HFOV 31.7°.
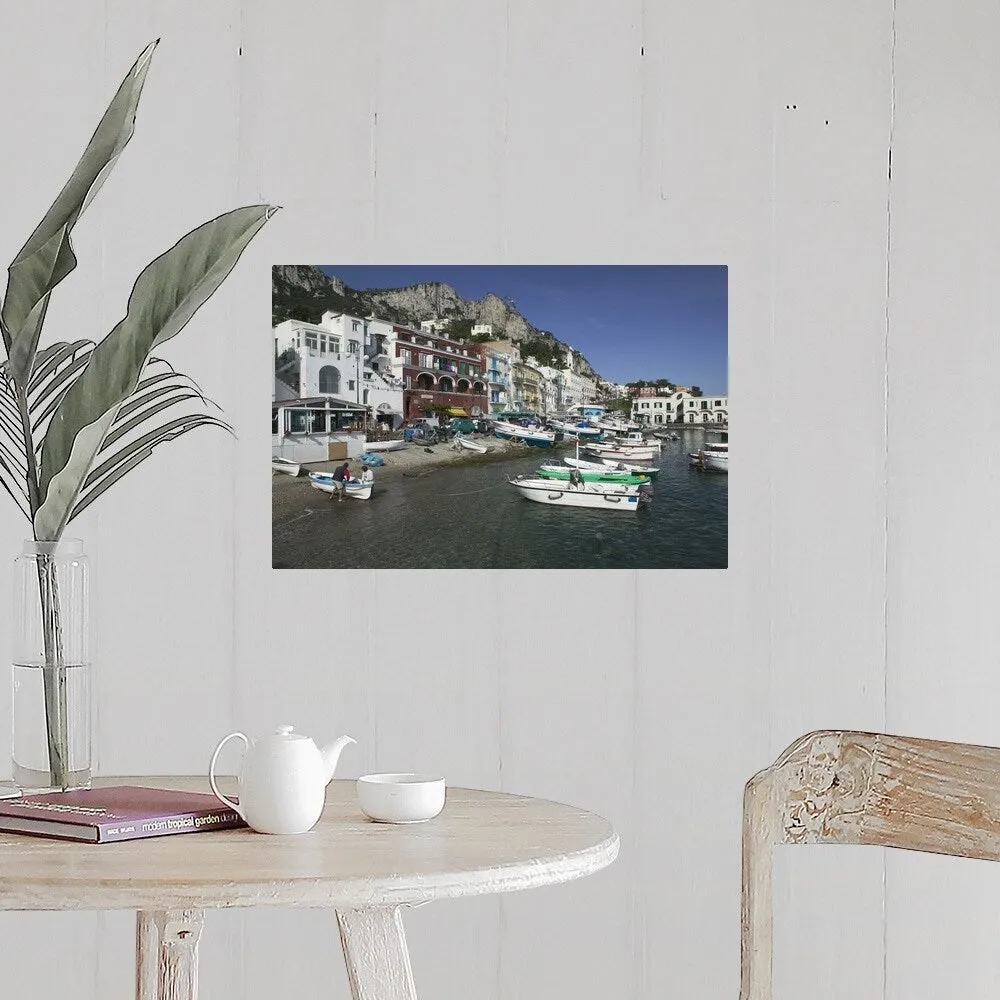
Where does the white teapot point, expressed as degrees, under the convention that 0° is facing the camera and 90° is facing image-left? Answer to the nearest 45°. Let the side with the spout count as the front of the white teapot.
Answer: approximately 270°

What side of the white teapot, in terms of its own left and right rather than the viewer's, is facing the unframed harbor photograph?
left

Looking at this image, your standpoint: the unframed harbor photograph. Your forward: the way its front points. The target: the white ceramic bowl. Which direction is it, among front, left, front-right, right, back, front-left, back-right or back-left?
front

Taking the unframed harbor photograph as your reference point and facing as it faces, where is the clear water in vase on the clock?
The clear water in vase is roughly at 1 o'clock from the unframed harbor photograph.

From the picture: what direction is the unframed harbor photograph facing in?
toward the camera

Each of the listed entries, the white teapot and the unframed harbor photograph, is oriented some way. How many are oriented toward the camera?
1

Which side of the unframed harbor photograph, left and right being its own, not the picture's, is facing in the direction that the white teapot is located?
front

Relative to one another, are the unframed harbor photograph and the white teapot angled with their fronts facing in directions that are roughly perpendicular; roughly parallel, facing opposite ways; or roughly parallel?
roughly perpendicular

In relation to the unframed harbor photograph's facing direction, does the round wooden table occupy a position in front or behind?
in front

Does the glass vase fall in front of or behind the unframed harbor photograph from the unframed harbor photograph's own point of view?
in front
